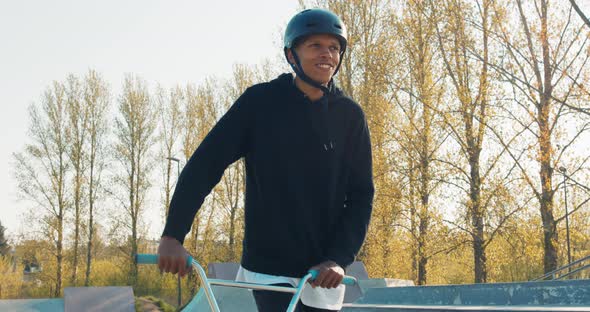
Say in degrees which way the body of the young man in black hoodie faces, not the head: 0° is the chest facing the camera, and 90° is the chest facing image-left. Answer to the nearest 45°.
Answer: approximately 315°

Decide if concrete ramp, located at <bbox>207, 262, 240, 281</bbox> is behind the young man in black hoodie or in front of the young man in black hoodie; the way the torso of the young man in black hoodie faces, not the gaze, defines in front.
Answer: behind
